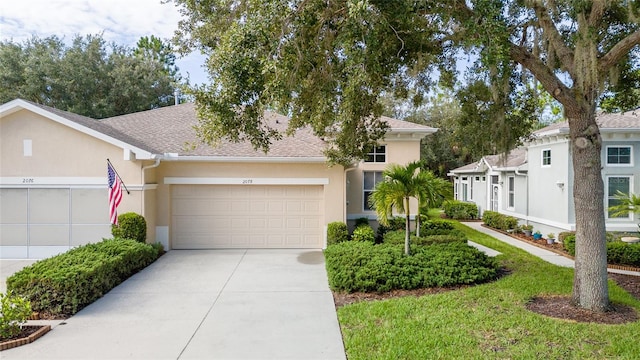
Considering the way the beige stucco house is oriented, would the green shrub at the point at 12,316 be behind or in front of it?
in front

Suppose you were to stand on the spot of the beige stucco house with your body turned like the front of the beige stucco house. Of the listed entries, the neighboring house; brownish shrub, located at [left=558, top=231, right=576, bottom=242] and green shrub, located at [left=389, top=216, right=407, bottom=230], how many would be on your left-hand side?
3

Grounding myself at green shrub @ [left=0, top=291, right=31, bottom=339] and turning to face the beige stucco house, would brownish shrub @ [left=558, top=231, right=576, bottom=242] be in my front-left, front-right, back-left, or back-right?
front-right

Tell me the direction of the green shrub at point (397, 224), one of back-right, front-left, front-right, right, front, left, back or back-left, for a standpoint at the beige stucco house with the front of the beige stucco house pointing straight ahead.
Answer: left

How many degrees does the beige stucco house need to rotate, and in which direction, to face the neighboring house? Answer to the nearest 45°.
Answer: approximately 90° to its left

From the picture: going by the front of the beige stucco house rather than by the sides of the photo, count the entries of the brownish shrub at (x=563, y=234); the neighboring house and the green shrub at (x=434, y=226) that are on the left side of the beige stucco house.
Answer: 3

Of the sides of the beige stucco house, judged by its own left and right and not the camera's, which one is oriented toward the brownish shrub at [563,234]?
left

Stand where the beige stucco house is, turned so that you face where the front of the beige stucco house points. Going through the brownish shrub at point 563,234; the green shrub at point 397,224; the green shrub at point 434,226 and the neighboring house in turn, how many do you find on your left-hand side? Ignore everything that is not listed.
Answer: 4

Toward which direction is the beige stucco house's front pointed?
toward the camera

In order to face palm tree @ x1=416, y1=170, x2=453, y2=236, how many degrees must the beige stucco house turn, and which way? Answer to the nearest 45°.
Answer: approximately 45° to its left

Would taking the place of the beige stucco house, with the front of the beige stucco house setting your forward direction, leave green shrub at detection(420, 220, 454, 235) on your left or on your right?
on your left

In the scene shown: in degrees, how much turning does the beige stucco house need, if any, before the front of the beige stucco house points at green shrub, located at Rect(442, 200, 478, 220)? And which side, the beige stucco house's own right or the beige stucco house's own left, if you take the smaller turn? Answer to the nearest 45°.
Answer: approximately 135° to the beige stucco house's own left

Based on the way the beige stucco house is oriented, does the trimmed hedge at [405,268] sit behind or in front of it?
in front

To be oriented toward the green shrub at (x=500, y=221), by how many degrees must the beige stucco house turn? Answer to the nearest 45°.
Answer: approximately 90° to its left

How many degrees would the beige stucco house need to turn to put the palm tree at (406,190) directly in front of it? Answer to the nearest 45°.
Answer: approximately 45° to its left
